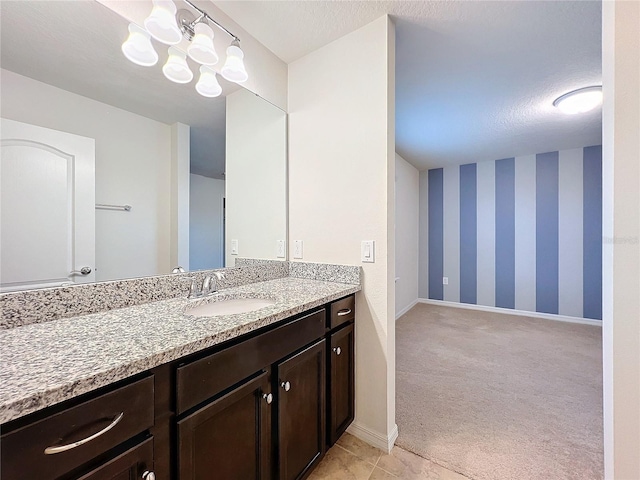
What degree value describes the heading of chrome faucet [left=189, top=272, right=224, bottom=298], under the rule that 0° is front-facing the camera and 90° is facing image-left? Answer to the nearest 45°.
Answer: approximately 315°

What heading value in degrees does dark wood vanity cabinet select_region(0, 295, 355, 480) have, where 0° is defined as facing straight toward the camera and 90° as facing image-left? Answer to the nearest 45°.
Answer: approximately 315°

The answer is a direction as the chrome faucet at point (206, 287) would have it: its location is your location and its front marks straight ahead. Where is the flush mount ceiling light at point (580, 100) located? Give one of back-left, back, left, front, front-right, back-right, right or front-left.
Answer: front-left

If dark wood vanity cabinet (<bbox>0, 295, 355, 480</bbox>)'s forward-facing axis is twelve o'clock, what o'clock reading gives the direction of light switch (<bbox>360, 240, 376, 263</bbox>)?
The light switch is roughly at 10 o'clock from the dark wood vanity cabinet.

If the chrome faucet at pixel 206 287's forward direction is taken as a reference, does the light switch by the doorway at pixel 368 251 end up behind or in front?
in front
